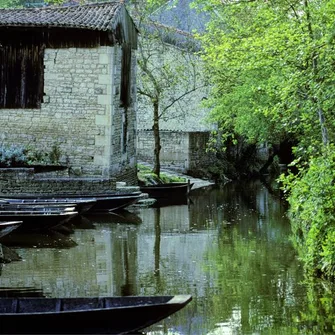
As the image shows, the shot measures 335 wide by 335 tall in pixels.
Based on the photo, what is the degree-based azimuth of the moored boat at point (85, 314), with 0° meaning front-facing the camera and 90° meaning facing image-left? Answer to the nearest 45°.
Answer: approximately 270°

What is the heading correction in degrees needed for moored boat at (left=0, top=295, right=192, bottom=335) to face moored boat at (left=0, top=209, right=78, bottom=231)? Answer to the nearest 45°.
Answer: approximately 90° to its left

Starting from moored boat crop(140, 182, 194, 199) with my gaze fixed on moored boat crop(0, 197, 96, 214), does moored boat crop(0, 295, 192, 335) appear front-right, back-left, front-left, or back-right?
front-left

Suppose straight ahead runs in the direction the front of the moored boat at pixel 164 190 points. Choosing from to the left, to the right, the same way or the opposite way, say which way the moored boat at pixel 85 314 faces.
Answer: the same way

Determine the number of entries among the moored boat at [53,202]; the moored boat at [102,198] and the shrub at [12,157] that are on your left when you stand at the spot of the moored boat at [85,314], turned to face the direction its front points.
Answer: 3

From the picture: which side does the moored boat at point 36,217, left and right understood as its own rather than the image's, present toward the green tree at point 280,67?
front

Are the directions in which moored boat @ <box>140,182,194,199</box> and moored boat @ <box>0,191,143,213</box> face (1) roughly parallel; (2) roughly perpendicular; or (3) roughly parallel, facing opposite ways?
roughly parallel

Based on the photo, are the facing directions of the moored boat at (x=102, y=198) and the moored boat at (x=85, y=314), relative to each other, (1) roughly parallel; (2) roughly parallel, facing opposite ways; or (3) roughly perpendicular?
roughly parallel

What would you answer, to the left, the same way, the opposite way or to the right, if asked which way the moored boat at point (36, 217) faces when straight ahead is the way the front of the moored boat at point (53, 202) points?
the same way

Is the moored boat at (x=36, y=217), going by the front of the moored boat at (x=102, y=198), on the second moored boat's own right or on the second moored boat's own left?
on the second moored boat's own right

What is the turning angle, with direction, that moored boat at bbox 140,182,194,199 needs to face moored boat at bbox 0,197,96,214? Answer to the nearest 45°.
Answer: approximately 135° to its right

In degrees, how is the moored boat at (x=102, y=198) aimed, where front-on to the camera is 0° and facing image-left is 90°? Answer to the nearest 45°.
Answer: approximately 270°

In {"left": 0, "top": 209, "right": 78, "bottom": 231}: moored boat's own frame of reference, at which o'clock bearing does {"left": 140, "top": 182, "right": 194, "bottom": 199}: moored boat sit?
{"left": 140, "top": 182, "right": 194, "bottom": 199}: moored boat is roughly at 10 o'clock from {"left": 0, "top": 209, "right": 78, "bottom": 231}: moored boat.

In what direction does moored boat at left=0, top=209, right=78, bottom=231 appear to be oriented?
to the viewer's right

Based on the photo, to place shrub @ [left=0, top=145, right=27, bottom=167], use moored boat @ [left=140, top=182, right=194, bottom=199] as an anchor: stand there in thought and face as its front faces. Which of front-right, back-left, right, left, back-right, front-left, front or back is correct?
back-right

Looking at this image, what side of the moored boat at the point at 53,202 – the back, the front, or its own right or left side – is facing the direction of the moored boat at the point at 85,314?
right

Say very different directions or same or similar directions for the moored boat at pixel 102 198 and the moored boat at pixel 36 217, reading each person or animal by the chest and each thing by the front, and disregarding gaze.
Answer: same or similar directions

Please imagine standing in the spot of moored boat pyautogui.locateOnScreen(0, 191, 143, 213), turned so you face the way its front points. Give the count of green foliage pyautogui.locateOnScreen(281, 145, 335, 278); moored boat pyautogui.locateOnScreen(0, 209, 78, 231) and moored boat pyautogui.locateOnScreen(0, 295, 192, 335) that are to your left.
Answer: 0

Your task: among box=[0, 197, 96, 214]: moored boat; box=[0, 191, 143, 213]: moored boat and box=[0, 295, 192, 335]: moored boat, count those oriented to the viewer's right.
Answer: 3
